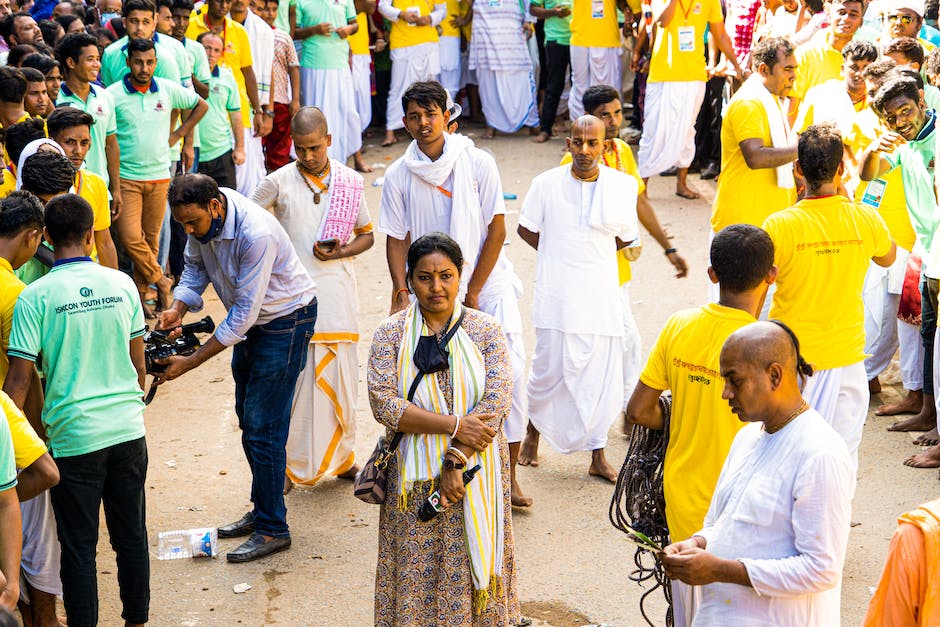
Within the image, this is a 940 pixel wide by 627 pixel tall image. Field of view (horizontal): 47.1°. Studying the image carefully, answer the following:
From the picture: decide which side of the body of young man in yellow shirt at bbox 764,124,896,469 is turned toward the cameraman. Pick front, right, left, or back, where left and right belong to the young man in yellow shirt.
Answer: left

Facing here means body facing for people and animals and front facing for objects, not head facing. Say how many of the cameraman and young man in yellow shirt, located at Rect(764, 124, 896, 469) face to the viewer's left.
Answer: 1

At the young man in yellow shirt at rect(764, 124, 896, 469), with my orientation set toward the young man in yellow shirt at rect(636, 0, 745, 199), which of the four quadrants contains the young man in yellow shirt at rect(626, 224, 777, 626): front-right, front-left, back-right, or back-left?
back-left

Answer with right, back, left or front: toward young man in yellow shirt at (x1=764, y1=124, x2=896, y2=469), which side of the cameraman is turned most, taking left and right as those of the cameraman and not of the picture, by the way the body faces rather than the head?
back

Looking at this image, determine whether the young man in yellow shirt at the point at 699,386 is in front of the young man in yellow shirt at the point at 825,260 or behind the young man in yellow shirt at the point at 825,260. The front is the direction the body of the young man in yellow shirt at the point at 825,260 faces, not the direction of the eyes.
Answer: behind

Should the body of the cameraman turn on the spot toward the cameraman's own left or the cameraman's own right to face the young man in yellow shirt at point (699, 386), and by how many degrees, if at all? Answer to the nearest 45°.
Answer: approximately 135° to the cameraman's own left

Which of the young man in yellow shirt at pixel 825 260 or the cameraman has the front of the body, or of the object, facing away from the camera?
the young man in yellow shirt

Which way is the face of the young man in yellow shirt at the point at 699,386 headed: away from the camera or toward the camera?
away from the camera

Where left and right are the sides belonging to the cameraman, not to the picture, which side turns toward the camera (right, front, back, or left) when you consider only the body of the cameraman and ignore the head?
left

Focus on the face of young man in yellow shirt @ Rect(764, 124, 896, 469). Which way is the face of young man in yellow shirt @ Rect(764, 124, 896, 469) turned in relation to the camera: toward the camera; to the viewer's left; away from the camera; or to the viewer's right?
away from the camera

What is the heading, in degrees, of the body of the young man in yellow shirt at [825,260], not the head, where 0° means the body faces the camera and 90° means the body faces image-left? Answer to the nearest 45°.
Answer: approximately 180°
